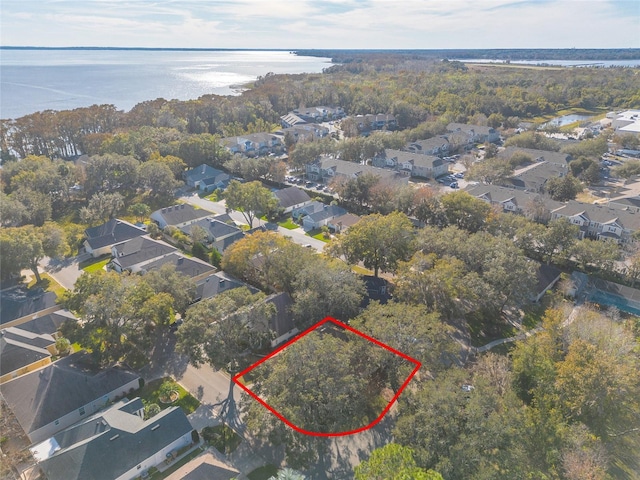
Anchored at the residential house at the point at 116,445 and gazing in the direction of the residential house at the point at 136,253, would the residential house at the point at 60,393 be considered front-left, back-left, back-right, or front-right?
front-left

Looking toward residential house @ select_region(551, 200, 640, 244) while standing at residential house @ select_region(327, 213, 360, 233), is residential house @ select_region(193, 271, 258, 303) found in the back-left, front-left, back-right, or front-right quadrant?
back-right

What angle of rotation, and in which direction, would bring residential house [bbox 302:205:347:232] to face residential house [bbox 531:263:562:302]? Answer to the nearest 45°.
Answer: approximately 90° to its left

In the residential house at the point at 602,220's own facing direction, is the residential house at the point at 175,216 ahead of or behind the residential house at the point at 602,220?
ahead

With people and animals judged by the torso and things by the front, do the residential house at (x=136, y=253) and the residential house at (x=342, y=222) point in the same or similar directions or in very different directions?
same or similar directions

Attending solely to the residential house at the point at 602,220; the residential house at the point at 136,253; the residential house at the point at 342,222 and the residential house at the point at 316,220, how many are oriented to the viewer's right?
0

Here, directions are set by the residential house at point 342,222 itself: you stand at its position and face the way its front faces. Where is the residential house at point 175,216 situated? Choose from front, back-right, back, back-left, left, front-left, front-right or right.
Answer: front-right

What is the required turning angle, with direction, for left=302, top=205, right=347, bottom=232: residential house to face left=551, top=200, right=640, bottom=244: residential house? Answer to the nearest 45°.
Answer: approximately 135° to its left

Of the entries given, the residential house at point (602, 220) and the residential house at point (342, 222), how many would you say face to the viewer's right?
0

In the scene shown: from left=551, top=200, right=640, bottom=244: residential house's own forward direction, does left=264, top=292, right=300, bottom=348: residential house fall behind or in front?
in front

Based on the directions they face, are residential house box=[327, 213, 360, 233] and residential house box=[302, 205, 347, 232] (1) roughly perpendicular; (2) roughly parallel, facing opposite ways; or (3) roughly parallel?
roughly parallel

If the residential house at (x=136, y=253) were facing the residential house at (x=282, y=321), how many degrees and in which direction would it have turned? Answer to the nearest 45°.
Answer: approximately 90° to its left

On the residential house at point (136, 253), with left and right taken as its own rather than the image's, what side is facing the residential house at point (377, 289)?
left

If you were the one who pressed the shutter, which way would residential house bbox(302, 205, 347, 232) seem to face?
facing the viewer and to the left of the viewer
